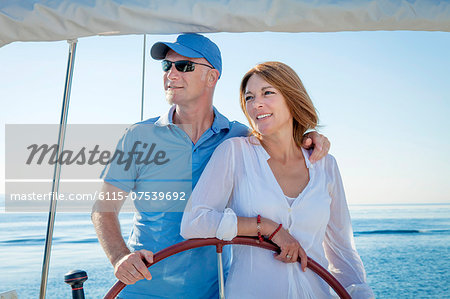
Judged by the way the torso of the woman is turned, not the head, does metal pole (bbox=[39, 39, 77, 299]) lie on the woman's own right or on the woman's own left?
on the woman's own right

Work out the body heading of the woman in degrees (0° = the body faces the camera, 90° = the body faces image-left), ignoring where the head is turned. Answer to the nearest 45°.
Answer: approximately 0°

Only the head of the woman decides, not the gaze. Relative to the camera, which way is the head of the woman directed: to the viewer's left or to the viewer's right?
to the viewer's left
